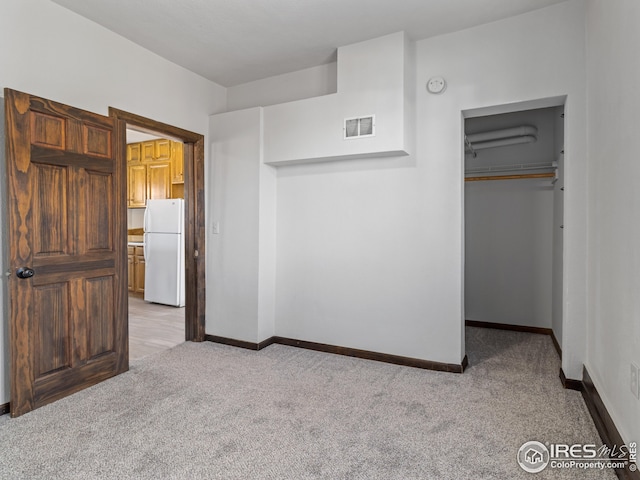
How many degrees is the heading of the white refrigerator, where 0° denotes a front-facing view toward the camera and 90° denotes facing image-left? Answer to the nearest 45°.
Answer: approximately 45°

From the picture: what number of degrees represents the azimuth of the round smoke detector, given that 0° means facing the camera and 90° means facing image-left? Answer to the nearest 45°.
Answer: approximately 0°

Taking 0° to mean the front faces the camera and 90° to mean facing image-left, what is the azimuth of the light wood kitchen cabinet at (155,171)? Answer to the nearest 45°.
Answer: approximately 45°

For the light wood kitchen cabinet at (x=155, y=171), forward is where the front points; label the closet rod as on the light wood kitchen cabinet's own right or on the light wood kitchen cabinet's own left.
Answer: on the light wood kitchen cabinet's own left

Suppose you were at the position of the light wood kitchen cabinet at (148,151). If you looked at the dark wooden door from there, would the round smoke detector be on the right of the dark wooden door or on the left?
left
